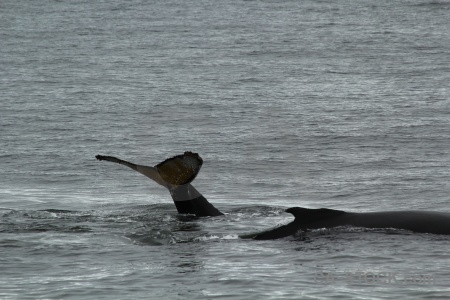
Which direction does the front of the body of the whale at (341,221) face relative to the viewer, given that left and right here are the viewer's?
facing to the right of the viewer
